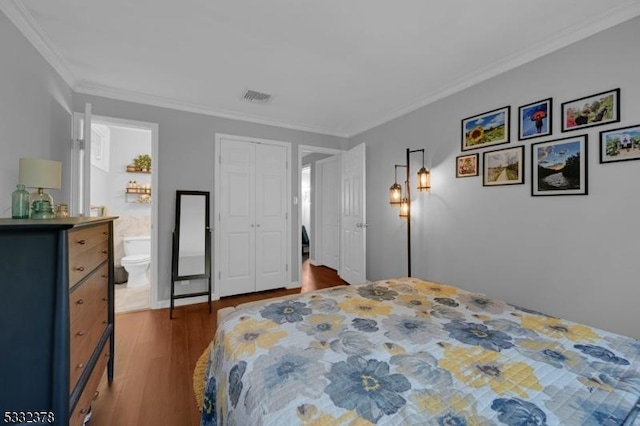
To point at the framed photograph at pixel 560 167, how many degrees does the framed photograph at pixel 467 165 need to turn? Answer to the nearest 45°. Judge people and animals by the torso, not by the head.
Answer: approximately 90° to its left

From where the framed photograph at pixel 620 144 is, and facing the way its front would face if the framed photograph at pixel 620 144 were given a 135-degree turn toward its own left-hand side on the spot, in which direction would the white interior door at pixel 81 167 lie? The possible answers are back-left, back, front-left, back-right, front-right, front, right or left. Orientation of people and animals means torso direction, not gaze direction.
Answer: back-right

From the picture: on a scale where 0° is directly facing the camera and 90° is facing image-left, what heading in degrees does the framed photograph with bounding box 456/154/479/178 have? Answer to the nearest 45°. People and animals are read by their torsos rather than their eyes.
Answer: approximately 45°

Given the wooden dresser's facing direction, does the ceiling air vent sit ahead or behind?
ahead

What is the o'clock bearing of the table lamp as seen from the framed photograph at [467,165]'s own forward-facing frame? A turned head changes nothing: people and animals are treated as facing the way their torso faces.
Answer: The table lamp is roughly at 12 o'clock from the framed photograph.

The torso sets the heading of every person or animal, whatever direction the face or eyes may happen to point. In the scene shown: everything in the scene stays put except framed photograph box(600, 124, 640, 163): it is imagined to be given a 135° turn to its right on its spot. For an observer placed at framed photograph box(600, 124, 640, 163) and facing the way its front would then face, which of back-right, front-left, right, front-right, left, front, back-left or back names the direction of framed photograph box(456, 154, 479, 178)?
left

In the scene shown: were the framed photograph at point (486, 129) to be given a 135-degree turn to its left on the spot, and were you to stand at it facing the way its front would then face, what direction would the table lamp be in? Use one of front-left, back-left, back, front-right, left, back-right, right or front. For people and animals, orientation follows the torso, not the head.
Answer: back-right

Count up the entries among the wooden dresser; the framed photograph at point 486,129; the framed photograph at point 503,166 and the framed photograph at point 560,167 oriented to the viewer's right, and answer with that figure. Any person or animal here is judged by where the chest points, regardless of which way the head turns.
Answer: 1

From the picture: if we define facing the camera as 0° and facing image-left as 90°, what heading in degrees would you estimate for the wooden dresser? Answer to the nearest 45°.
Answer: approximately 270°

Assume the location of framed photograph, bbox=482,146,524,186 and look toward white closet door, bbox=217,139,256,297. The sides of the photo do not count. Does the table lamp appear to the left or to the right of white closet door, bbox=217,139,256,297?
left

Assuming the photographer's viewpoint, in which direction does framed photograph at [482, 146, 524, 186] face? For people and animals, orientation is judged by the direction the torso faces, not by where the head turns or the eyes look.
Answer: facing the viewer and to the left of the viewer
